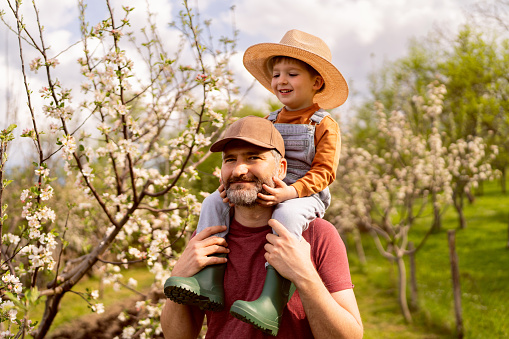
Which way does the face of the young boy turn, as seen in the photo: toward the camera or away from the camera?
toward the camera

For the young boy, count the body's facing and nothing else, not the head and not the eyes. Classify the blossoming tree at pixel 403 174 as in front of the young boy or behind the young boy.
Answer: behind

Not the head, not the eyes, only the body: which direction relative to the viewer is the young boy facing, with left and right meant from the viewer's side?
facing the viewer and to the left of the viewer
